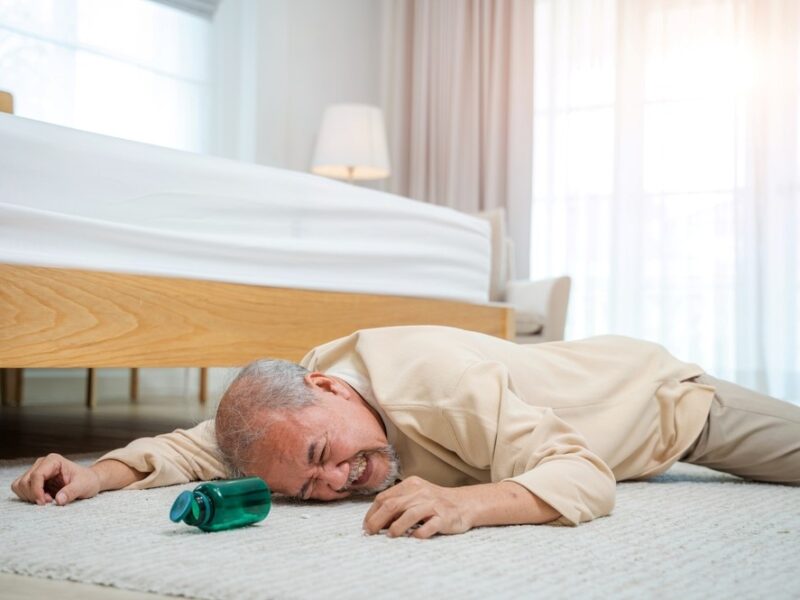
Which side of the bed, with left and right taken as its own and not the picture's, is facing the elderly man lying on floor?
right

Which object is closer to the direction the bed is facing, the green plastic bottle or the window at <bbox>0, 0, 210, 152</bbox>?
the window

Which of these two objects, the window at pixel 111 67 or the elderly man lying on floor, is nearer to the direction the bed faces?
the window

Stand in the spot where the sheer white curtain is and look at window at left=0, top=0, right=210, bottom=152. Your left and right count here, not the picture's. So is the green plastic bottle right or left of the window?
left

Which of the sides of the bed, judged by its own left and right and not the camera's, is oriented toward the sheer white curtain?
front

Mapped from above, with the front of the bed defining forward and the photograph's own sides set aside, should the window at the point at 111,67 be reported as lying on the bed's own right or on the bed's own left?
on the bed's own left

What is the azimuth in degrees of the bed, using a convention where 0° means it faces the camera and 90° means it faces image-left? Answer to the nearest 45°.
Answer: approximately 225°

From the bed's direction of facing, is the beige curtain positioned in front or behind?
in front

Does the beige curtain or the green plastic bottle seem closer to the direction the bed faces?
the beige curtain
